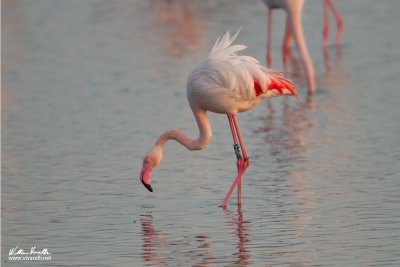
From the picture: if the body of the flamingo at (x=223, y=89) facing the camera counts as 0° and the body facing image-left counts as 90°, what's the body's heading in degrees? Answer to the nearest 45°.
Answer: approximately 90°
